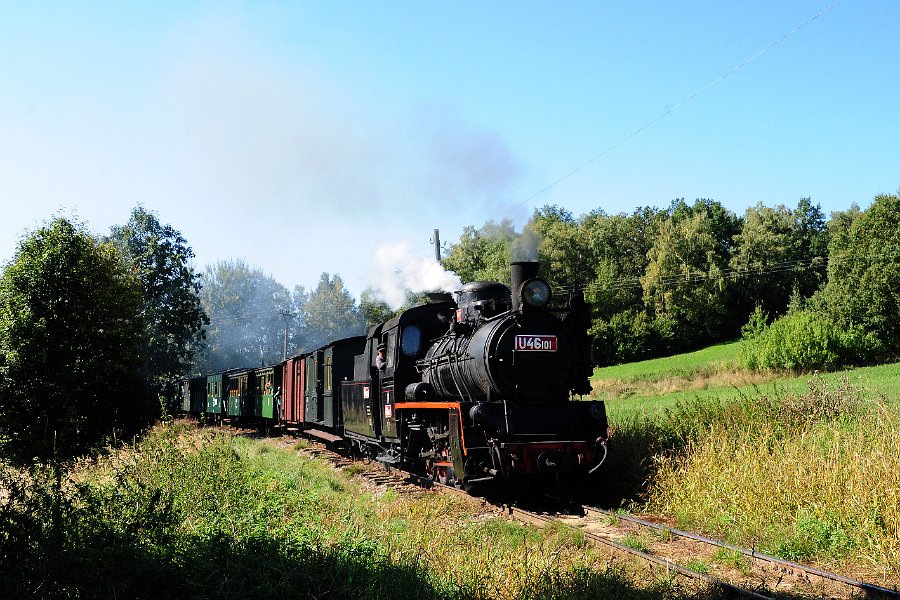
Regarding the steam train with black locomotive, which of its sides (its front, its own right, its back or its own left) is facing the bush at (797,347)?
left

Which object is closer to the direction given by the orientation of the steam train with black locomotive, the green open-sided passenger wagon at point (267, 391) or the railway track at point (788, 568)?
the railway track

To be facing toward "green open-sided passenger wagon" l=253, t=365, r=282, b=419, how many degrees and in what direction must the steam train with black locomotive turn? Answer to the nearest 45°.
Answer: approximately 135° to its left

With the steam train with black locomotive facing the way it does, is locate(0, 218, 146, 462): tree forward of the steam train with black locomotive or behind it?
behind

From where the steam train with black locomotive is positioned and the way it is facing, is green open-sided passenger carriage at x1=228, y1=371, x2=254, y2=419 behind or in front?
behind

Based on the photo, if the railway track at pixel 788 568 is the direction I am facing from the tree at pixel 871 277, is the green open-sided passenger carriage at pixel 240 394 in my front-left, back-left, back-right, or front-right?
front-right

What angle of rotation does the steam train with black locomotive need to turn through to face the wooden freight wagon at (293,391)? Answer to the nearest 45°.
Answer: approximately 135° to its left

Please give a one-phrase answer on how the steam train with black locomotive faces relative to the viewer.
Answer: facing the viewer and to the right of the viewer

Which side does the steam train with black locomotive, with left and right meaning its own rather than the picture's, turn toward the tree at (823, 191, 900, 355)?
left

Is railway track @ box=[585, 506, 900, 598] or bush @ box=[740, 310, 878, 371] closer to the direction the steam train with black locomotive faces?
the railway track

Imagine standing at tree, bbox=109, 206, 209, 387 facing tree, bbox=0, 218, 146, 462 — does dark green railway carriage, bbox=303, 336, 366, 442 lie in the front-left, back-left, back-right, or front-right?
front-left

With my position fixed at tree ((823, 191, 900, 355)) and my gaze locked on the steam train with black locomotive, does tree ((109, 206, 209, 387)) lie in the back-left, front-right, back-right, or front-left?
front-right

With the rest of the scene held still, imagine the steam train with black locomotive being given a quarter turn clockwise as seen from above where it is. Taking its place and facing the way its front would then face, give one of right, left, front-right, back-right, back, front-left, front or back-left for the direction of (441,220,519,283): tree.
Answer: back-right

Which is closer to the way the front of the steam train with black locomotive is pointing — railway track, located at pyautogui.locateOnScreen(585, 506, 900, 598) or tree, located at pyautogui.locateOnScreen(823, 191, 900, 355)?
the railway track

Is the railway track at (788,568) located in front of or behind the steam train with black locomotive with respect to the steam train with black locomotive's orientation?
in front
